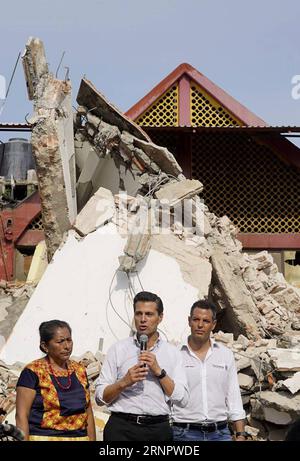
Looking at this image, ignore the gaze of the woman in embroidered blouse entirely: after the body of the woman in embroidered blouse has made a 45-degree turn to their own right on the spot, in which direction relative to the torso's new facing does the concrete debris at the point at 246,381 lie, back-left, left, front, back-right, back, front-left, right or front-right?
back-left

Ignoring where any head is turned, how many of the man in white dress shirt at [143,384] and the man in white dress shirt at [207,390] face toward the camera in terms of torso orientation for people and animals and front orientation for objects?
2

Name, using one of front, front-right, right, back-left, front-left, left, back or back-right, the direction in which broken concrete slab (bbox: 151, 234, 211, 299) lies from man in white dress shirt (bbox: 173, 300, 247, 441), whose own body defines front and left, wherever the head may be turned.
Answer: back

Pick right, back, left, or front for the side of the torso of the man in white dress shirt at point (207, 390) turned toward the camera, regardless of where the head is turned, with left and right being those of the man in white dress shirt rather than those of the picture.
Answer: front

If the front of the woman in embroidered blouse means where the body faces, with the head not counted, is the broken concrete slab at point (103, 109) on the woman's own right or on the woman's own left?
on the woman's own left

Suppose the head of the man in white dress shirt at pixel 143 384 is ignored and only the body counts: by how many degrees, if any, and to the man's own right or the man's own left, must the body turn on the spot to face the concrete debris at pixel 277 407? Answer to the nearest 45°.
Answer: approximately 135° to the man's own left

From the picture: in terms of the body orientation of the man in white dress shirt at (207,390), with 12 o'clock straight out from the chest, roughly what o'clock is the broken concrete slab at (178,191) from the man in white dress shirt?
The broken concrete slab is roughly at 6 o'clock from the man in white dress shirt.

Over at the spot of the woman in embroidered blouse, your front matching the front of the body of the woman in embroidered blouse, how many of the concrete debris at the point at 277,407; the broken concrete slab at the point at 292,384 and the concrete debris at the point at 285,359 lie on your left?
3

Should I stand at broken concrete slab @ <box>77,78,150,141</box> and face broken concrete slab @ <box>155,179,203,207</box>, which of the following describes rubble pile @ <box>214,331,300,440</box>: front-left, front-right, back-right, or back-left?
front-right

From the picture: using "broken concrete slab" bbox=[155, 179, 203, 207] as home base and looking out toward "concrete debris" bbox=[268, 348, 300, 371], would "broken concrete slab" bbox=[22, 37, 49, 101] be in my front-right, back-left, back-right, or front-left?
back-right

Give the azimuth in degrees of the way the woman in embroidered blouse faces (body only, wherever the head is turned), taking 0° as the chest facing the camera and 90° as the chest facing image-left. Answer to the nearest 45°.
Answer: approximately 315°

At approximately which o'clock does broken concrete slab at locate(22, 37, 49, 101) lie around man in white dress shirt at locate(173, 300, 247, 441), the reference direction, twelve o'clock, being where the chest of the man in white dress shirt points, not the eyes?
The broken concrete slab is roughly at 5 o'clock from the man in white dress shirt.

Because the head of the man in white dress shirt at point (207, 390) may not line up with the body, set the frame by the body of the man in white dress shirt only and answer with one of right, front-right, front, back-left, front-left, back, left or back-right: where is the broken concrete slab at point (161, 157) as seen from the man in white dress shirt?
back

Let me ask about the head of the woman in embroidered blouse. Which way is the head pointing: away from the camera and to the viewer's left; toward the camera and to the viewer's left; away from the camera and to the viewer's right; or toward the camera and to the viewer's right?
toward the camera and to the viewer's right
